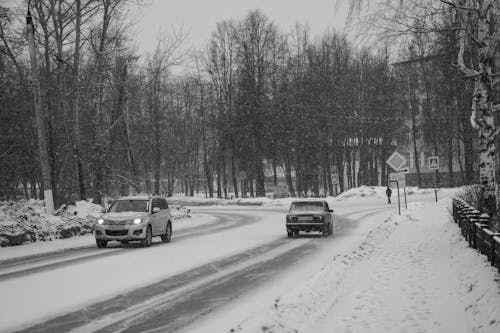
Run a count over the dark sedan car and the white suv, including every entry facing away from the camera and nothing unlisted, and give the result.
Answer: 1

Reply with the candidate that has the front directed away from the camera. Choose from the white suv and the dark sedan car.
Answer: the dark sedan car

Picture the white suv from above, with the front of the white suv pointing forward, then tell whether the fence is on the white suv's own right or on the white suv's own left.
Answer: on the white suv's own left

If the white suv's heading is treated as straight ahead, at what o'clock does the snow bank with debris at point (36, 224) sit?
The snow bank with debris is roughly at 3 o'clock from the white suv.

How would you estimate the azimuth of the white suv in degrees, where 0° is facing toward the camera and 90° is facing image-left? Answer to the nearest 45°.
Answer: approximately 45°

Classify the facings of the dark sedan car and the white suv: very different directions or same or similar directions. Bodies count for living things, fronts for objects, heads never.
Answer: very different directions

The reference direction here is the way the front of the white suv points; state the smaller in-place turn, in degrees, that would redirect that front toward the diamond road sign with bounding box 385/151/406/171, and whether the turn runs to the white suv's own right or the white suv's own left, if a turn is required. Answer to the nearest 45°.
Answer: approximately 180°

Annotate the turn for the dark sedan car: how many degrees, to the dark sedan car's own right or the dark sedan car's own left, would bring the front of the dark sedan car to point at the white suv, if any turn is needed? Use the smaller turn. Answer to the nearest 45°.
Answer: approximately 135° to the dark sedan car's own left

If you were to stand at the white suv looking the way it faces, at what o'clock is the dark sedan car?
The dark sedan car is roughly at 7 o'clock from the white suv.

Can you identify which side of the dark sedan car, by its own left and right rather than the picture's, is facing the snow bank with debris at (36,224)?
left

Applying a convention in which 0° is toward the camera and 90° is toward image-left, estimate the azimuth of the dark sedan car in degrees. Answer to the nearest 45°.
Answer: approximately 180°
